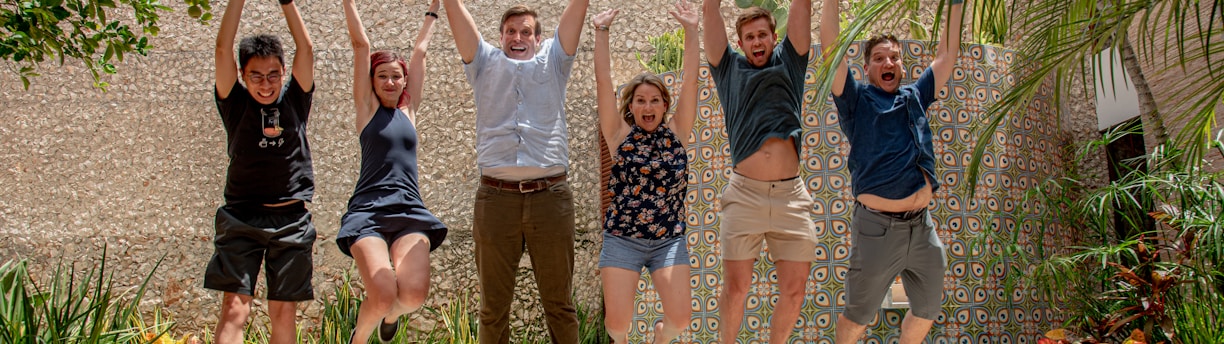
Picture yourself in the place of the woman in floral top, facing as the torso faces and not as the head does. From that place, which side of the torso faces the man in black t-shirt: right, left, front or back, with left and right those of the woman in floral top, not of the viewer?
right

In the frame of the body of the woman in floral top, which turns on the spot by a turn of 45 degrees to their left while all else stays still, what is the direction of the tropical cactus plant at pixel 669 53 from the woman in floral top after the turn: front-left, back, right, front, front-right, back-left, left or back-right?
back-left

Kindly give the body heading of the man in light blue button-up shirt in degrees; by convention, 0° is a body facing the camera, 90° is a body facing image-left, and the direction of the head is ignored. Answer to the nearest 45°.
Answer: approximately 0°

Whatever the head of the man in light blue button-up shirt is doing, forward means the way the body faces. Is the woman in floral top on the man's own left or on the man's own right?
on the man's own left

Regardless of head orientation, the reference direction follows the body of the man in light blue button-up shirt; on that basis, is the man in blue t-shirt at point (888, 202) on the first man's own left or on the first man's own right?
on the first man's own left

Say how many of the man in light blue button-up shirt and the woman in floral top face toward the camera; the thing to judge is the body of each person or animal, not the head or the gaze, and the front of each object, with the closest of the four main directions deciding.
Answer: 2
